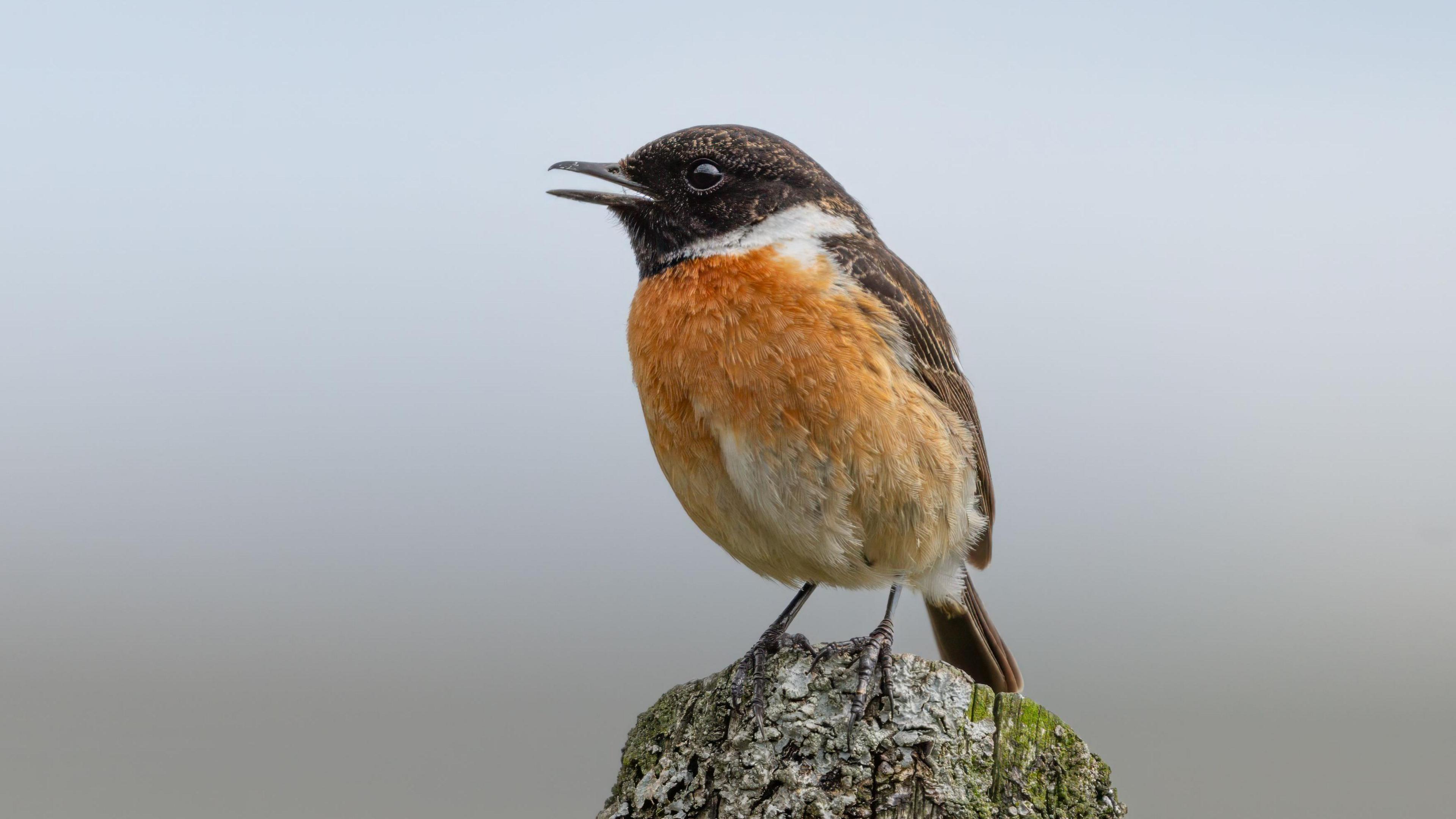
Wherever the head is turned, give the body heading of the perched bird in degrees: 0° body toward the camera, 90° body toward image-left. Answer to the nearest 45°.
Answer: approximately 45°
